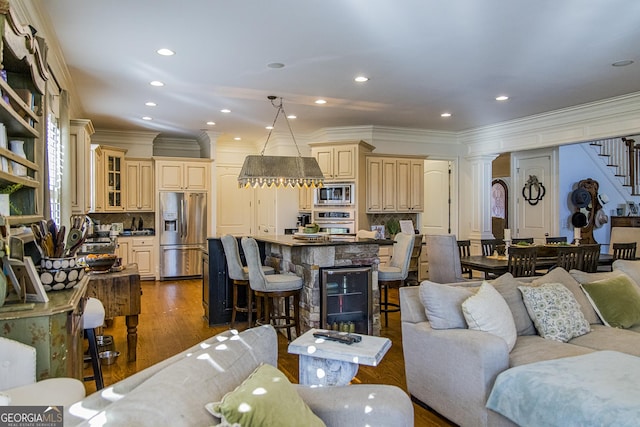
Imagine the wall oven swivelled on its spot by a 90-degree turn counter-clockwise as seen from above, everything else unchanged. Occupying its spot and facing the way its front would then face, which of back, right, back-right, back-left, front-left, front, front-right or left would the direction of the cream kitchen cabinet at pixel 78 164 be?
back-right

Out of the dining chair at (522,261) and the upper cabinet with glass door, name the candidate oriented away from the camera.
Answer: the dining chair

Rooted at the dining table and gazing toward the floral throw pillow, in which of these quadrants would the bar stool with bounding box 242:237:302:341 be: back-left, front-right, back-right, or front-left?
front-right

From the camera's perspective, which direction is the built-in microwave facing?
toward the camera

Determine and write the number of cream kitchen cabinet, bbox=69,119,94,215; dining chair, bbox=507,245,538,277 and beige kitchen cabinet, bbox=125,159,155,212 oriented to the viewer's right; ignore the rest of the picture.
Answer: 1

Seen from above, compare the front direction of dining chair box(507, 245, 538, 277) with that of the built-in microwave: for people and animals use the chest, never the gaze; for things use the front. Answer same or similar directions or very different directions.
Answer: very different directions

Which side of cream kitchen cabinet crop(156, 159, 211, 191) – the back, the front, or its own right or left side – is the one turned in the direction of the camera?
front

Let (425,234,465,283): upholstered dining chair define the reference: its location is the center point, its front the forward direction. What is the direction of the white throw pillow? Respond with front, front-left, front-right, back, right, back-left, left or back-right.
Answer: back-right

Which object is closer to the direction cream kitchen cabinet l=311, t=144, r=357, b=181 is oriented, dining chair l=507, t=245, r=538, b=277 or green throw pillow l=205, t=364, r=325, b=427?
the green throw pillow

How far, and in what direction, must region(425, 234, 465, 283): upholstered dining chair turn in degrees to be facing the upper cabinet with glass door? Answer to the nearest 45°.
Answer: approximately 135° to its left

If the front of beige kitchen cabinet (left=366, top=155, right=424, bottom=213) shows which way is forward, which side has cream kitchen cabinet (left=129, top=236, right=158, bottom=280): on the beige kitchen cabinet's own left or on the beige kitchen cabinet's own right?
on the beige kitchen cabinet's own right

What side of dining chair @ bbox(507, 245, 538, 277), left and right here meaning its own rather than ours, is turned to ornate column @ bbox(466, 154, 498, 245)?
front

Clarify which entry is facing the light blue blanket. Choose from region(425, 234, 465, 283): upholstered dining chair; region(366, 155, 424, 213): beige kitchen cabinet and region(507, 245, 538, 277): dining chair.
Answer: the beige kitchen cabinet

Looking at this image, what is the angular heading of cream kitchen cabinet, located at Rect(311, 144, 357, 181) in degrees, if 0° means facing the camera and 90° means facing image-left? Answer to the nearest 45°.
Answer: approximately 0°

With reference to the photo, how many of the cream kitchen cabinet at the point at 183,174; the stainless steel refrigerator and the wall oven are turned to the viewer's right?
0

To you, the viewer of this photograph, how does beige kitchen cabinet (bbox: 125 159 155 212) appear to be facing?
facing the viewer

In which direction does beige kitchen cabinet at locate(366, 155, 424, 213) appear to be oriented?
toward the camera

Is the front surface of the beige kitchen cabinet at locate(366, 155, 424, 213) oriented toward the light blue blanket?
yes

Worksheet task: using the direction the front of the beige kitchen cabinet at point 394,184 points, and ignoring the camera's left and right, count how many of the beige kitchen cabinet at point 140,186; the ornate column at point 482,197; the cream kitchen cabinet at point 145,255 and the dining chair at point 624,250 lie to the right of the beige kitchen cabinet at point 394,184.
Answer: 2

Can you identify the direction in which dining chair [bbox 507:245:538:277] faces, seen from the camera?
facing away from the viewer

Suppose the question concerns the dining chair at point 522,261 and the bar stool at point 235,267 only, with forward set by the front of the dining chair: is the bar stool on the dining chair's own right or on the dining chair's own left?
on the dining chair's own left

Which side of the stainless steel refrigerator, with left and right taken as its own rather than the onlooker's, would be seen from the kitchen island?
front
